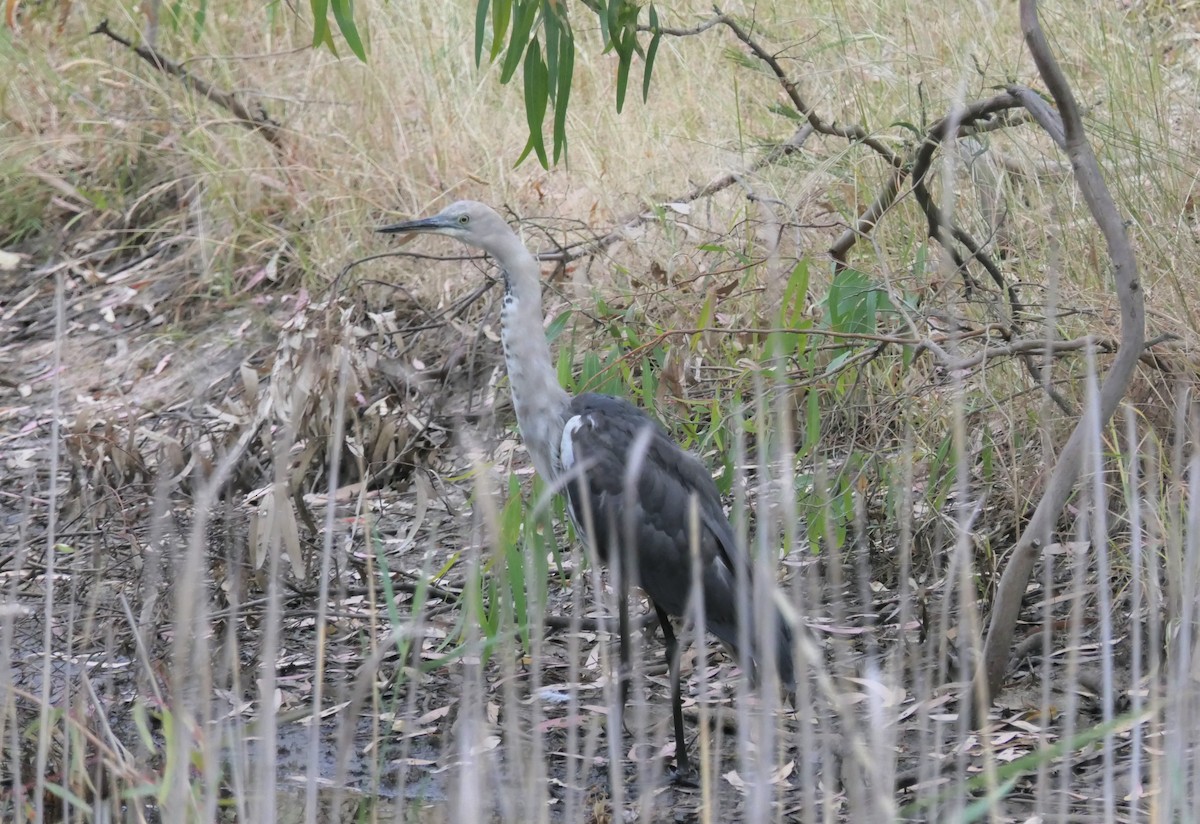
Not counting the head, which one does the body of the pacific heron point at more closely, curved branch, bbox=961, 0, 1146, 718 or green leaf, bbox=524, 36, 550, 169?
the green leaf

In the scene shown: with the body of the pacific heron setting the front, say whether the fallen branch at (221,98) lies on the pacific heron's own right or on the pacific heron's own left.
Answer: on the pacific heron's own right

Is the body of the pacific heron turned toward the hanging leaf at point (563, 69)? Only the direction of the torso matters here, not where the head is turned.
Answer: no

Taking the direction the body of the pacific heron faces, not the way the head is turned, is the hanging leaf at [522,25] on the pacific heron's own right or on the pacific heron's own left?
on the pacific heron's own left

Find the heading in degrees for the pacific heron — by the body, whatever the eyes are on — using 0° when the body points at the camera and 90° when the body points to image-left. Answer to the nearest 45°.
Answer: approximately 90°

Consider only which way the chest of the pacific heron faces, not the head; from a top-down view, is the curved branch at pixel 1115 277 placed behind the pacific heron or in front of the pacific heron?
behind
